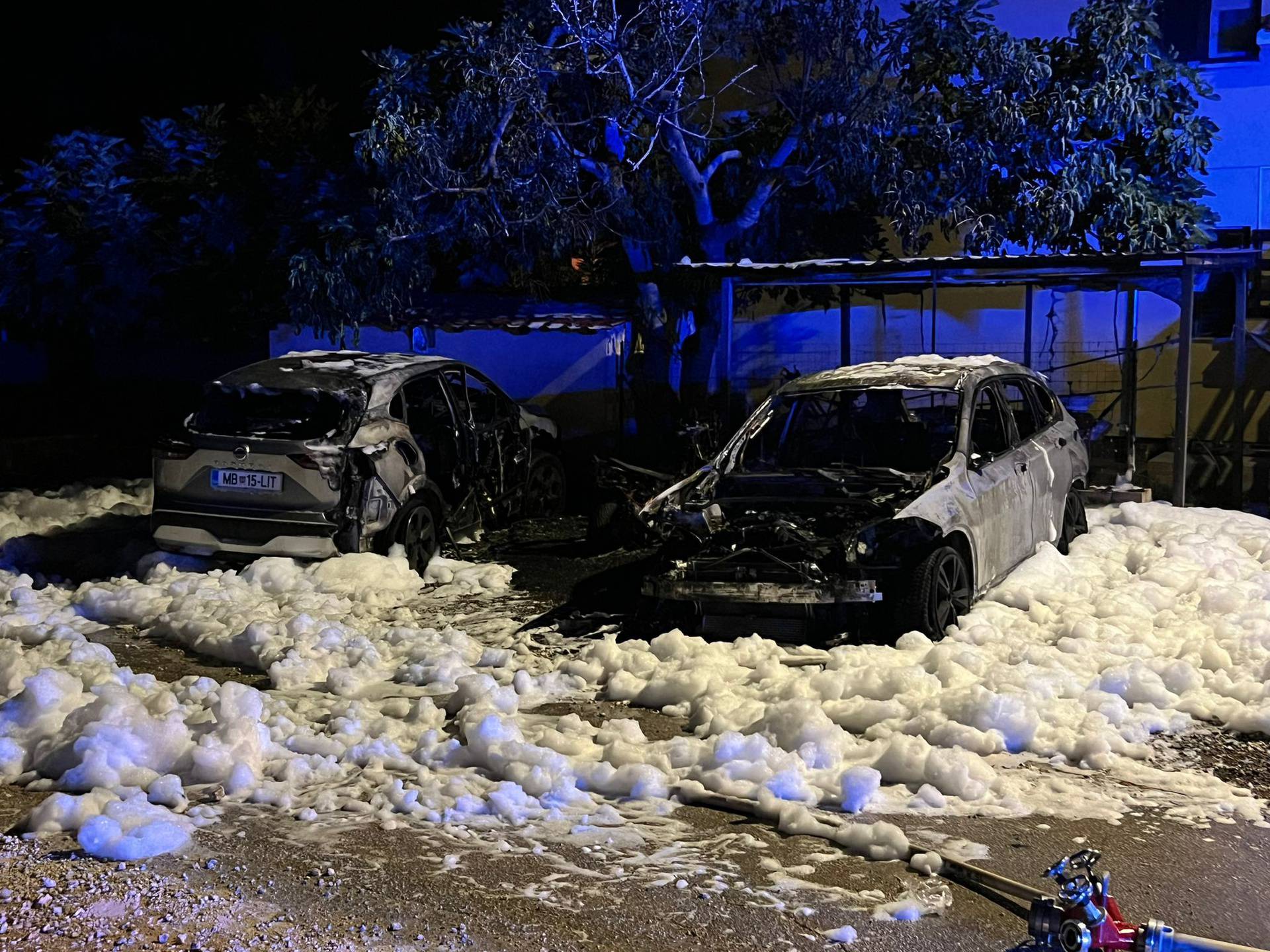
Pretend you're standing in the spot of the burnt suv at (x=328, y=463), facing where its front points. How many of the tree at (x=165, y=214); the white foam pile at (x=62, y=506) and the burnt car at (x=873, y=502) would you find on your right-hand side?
1

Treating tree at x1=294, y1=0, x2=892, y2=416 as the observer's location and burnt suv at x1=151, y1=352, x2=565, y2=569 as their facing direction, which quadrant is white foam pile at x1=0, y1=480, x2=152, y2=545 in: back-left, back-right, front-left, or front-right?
front-right

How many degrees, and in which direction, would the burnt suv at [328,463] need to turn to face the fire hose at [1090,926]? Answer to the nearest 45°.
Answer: approximately 135° to its right

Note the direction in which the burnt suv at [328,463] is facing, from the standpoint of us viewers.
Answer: facing away from the viewer and to the right of the viewer

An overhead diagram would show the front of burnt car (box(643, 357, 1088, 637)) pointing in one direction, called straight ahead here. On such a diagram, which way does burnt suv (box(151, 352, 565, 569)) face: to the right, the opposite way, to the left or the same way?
the opposite way

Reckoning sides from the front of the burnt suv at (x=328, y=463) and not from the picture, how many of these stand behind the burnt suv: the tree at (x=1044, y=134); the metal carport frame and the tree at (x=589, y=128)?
0

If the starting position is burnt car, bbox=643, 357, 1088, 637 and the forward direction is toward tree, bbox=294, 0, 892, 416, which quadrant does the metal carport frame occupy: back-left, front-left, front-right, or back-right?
front-right

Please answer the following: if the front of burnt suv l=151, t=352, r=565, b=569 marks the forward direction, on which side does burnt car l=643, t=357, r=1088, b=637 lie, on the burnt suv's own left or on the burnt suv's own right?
on the burnt suv's own right

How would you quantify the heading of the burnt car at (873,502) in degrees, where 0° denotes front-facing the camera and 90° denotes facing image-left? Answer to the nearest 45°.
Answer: approximately 45°

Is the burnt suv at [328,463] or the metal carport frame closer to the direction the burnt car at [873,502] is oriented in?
the burnt suv

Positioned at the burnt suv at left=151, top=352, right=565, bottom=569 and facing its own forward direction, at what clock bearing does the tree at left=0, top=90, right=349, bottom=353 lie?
The tree is roughly at 10 o'clock from the burnt suv.

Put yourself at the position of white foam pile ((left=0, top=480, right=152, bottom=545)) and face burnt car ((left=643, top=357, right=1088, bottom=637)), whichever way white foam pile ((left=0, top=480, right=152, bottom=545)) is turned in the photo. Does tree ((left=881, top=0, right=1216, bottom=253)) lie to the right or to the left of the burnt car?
left

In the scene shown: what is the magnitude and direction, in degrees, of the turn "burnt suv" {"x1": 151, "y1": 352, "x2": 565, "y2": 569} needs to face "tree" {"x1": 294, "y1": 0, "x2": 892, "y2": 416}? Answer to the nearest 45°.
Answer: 0° — it already faces it

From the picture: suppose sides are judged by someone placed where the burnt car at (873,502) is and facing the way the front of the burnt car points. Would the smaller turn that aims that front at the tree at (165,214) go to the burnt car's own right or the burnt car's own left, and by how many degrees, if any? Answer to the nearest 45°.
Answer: approximately 90° to the burnt car's own right
